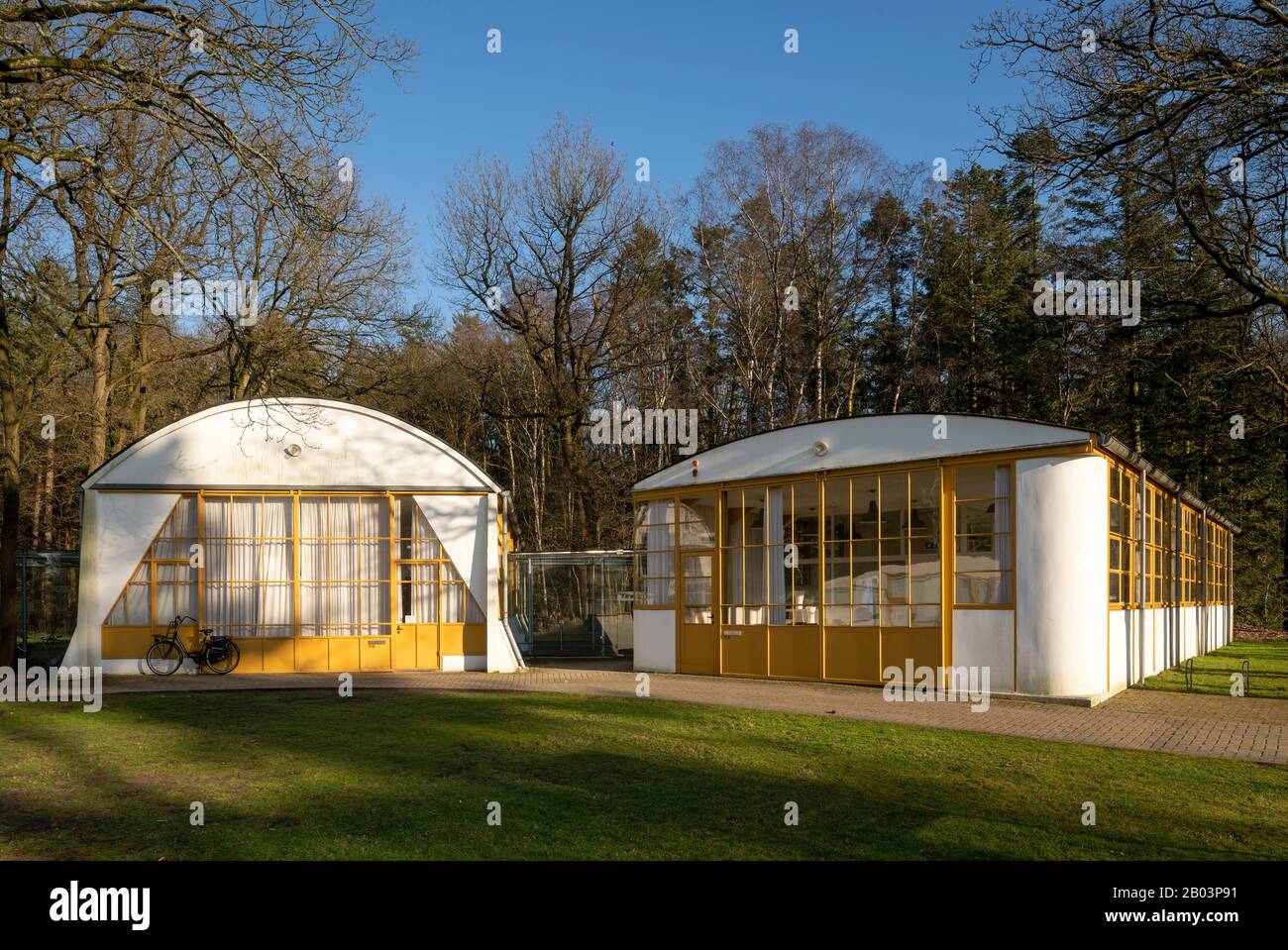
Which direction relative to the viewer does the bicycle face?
to the viewer's left
